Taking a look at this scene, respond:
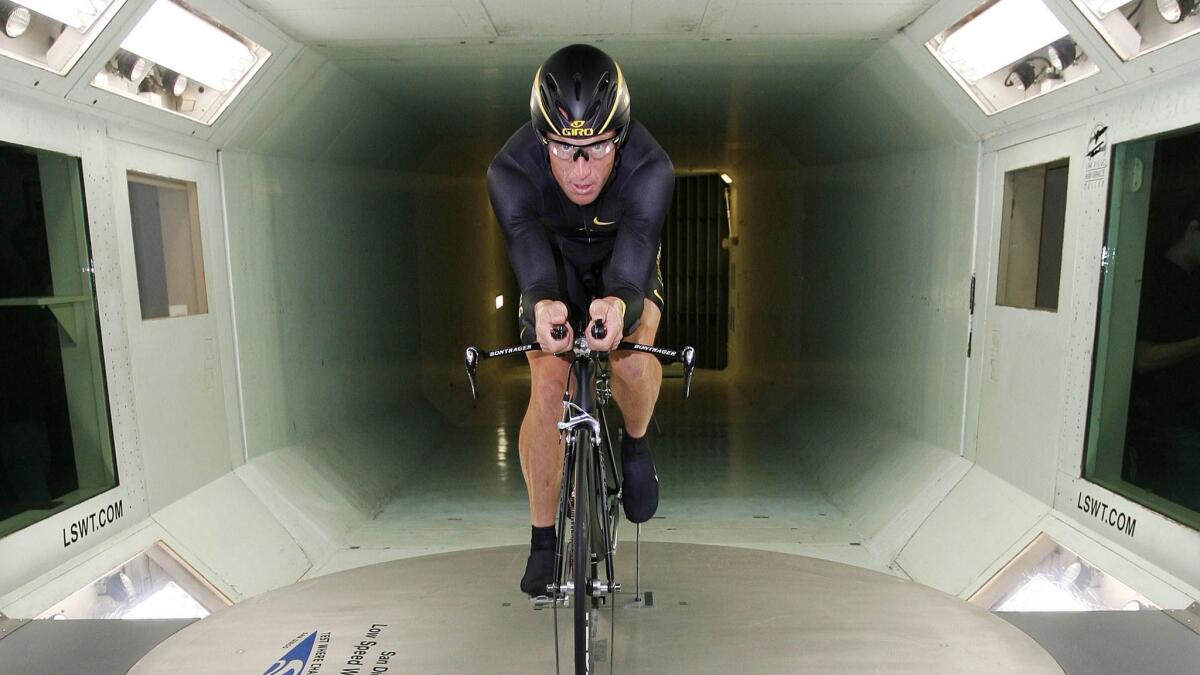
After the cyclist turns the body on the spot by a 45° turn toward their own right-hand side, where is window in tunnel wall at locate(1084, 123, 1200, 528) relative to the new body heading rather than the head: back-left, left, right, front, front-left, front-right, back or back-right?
back-left

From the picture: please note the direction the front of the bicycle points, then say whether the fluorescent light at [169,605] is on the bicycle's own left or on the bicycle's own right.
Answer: on the bicycle's own right

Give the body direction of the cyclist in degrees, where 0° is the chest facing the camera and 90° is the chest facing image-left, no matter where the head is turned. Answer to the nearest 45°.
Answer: approximately 0°

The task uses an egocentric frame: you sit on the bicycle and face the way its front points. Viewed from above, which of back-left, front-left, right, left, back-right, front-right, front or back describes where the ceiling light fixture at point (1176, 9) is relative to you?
left

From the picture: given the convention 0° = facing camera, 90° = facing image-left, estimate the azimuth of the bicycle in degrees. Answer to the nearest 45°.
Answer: approximately 0°

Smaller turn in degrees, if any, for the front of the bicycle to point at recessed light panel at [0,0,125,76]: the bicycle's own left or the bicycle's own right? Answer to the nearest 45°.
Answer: approximately 90° to the bicycle's own right
